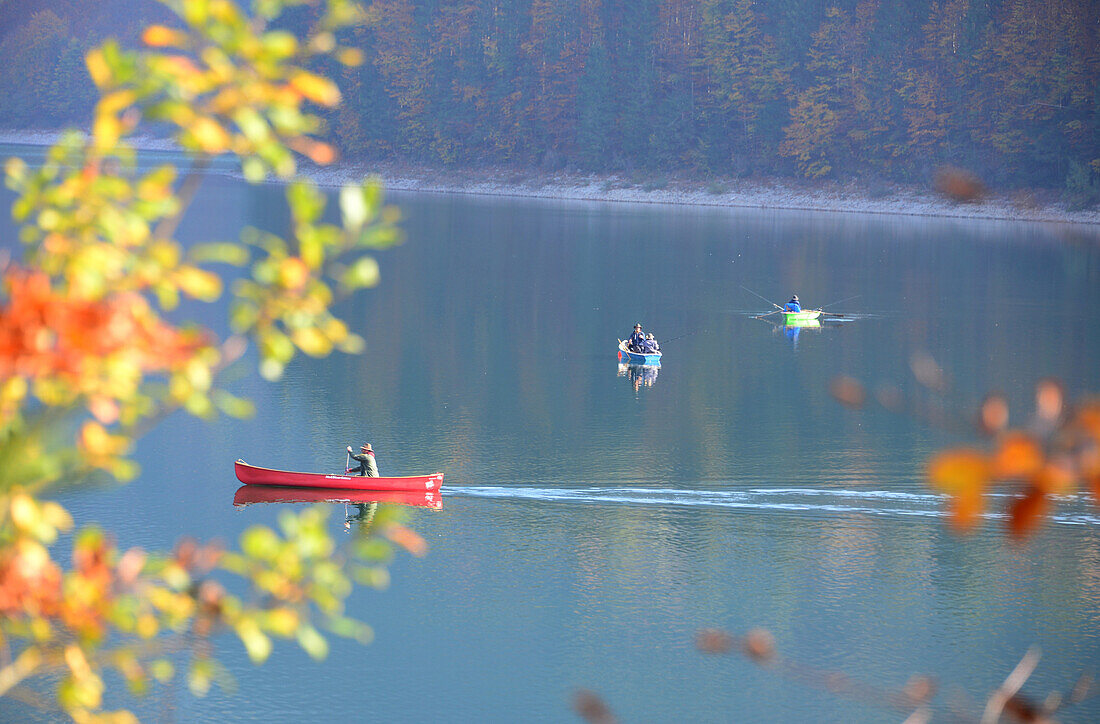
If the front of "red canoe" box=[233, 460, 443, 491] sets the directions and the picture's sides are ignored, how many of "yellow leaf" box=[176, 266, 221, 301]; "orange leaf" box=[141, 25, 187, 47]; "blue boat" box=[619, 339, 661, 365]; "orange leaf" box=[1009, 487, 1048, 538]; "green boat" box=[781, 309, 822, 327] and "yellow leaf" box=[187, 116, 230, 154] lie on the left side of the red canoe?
4

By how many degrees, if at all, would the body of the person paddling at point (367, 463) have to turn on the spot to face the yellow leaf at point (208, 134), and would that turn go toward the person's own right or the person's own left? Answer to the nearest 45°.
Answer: approximately 90° to the person's own left

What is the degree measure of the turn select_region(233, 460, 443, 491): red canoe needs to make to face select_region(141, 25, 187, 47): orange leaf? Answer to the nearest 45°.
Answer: approximately 90° to its left

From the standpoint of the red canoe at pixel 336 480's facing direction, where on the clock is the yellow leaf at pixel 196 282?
The yellow leaf is roughly at 9 o'clock from the red canoe.

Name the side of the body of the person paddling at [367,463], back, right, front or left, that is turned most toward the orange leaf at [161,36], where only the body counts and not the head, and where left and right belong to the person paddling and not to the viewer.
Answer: left

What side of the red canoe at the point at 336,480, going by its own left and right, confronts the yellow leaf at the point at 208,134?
left

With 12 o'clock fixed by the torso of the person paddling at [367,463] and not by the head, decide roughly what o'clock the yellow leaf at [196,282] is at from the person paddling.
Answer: The yellow leaf is roughly at 9 o'clock from the person paddling.

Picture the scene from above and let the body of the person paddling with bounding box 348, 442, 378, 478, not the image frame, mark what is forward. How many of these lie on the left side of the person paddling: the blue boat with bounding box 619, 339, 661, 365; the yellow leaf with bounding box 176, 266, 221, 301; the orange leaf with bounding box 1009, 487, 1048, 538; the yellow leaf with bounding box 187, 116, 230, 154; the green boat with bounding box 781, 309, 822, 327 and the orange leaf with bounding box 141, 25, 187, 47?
4

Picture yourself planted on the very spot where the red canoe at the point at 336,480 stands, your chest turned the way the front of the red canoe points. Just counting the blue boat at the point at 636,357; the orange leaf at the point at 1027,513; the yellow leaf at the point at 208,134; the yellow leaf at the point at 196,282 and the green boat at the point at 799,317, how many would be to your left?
3

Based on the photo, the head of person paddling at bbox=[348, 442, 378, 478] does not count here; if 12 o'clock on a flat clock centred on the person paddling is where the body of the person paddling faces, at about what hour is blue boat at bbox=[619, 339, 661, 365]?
The blue boat is roughly at 4 o'clock from the person paddling.

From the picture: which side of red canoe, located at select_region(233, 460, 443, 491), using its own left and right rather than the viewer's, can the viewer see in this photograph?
left

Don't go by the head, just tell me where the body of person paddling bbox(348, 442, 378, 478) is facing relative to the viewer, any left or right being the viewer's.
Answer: facing to the left of the viewer

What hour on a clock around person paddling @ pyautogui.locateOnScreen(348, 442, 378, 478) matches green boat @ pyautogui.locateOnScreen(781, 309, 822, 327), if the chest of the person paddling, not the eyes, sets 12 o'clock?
The green boat is roughly at 4 o'clock from the person paddling.
